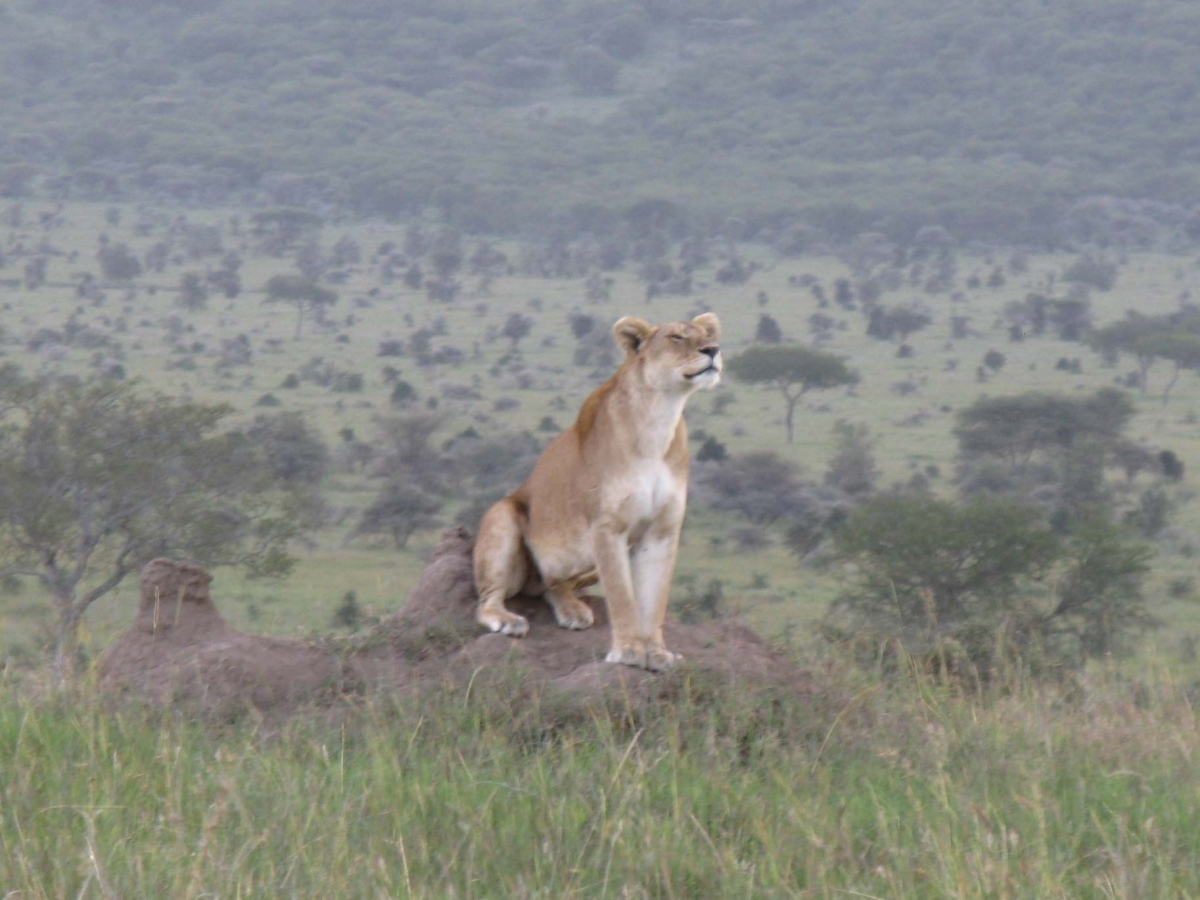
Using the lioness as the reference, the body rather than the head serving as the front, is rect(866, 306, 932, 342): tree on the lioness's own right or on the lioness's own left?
on the lioness's own left

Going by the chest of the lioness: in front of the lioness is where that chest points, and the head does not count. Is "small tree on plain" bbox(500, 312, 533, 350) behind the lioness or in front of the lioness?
behind

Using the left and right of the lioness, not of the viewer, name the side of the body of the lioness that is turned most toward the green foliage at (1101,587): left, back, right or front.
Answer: left

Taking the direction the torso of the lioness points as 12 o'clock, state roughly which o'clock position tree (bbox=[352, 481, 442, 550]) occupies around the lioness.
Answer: The tree is roughly at 7 o'clock from the lioness.

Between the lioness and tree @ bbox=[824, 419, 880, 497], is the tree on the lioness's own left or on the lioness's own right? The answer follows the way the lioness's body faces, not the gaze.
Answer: on the lioness's own left

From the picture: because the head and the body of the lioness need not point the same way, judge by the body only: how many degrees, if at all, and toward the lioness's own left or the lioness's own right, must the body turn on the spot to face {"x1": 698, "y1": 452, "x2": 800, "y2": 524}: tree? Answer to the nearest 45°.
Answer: approximately 135° to the lioness's own left

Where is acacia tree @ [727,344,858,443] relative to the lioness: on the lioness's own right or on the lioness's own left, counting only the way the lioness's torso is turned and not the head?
on the lioness's own left

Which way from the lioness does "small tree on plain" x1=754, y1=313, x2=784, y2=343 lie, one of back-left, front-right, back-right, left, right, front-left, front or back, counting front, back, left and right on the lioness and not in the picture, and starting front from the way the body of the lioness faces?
back-left

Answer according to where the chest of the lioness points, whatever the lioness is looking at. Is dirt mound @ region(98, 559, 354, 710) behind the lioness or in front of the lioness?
behind

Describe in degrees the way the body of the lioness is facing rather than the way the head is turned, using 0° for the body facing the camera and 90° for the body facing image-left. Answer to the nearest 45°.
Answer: approximately 315°

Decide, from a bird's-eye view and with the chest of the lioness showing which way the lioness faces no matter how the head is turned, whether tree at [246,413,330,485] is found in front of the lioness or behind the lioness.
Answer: behind
